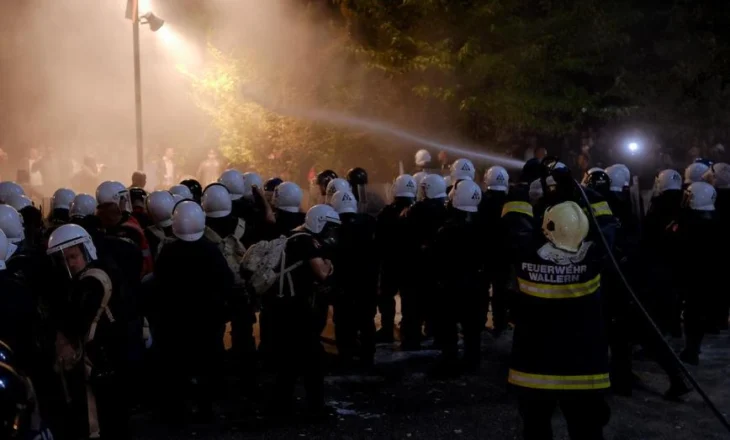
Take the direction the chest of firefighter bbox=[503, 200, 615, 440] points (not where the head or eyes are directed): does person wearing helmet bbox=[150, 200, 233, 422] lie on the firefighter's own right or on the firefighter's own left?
on the firefighter's own left

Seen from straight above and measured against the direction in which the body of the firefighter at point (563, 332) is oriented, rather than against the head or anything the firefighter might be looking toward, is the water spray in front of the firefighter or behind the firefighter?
in front

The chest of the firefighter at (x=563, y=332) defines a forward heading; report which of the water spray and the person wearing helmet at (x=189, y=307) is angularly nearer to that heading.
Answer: the water spray

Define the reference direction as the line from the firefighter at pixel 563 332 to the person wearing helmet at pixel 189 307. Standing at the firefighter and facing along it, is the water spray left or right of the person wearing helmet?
right

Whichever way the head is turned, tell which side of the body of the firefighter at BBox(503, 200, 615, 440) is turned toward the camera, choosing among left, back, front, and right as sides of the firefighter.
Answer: back

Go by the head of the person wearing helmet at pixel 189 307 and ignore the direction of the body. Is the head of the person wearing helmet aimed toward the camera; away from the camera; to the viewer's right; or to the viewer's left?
away from the camera
